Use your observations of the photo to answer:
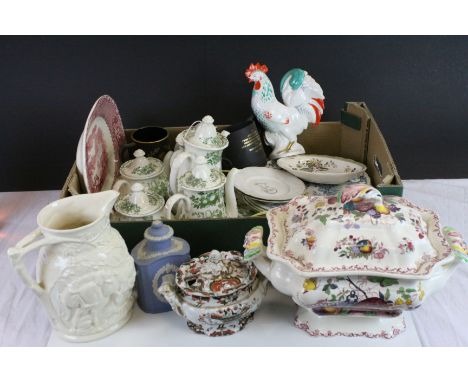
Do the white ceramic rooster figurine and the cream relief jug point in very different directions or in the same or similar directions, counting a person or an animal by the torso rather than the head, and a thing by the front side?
very different directions

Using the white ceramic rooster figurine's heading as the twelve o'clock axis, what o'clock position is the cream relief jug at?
The cream relief jug is roughly at 10 o'clock from the white ceramic rooster figurine.

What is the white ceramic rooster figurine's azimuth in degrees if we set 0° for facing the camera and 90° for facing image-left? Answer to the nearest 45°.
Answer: approximately 90°

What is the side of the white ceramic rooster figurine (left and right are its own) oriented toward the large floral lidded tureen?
left

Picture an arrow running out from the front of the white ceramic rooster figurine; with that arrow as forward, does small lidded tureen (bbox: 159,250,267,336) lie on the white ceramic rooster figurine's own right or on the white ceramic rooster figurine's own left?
on the white ceramic rooster figurine's own left

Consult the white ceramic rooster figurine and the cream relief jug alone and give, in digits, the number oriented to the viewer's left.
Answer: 1

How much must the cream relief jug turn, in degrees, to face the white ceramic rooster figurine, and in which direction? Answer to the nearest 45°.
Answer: approximately 45° to its left

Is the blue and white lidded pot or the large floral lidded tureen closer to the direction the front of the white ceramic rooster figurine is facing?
the blue and white lidded pot

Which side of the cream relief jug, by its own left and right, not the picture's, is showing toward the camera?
right
